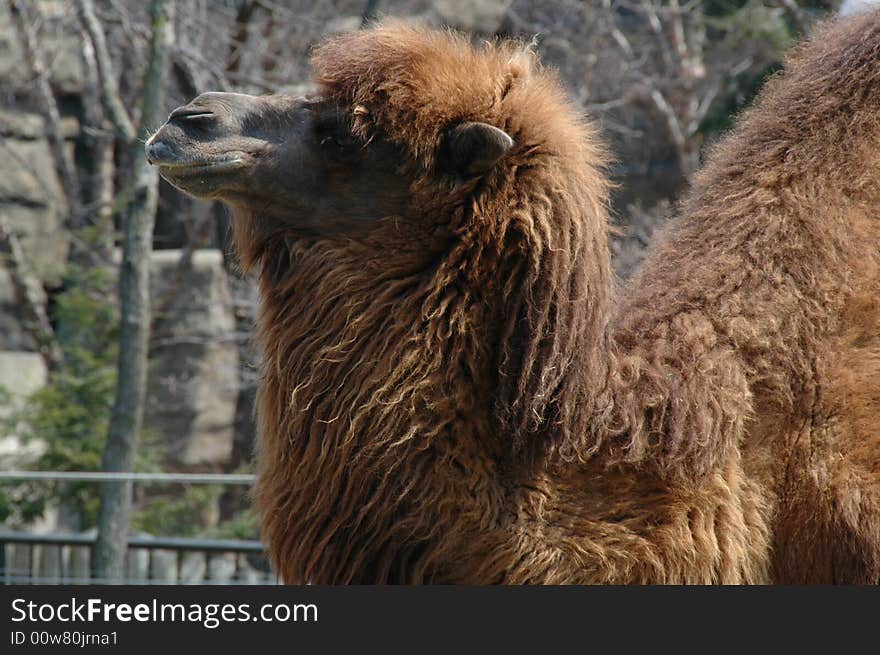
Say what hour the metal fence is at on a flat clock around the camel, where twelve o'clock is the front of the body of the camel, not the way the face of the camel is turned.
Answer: The metal fence is roughly at 2 o'clock from the camel.

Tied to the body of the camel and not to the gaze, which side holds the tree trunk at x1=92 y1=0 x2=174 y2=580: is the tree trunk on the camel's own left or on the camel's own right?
on the camel's own right

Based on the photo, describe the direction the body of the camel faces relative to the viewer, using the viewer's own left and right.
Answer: facing to the left of the viewer
